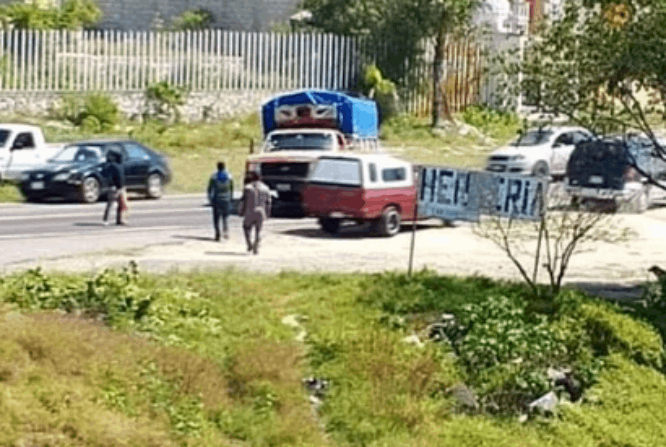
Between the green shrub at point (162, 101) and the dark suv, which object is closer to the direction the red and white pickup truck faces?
the dark suv

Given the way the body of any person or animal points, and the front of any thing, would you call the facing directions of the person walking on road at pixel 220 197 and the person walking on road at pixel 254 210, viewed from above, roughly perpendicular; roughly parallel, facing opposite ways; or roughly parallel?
roughly parallel

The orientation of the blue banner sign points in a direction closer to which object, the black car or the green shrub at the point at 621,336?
the green shrub

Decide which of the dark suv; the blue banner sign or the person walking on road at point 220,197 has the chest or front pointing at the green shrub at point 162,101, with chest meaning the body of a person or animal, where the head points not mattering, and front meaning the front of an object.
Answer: the person walking on road

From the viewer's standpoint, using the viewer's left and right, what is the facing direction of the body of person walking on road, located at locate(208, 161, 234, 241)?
facing away from the viewer

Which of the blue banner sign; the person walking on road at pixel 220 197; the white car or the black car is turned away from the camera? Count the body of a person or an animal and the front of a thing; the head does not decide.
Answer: the person walking on road

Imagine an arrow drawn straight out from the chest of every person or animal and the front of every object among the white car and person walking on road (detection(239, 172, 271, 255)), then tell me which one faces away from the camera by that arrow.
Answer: the person walking on road

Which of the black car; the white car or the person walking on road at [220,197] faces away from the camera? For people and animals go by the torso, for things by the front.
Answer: the person walking on road

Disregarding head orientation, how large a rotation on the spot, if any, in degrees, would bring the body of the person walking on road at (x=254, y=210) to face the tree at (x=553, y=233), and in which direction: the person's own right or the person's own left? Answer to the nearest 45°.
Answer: approximately 135° to the person's own right

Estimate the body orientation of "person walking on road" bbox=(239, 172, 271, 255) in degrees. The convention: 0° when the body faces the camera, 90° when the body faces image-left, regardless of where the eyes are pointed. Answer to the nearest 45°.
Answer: approximately 180°

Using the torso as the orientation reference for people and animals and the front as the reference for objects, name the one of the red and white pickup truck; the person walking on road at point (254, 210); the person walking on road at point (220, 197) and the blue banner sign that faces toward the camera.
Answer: the blue banner sign

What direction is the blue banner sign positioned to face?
toward the camera
